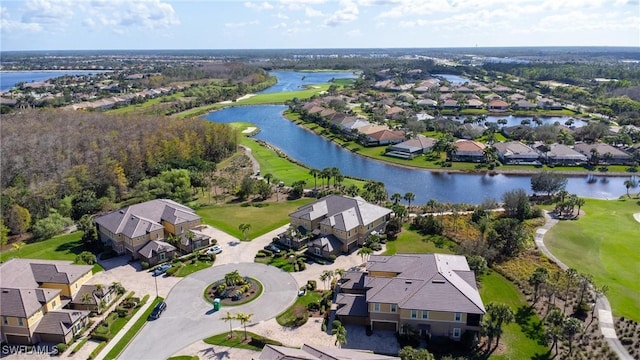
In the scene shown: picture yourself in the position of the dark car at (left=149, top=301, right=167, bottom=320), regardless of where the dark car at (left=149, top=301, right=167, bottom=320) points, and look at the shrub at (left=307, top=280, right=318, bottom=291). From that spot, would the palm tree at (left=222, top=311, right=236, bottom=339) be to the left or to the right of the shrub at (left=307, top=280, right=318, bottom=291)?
right

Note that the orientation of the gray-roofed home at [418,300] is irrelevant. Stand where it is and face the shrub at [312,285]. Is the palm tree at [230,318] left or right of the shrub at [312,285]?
left

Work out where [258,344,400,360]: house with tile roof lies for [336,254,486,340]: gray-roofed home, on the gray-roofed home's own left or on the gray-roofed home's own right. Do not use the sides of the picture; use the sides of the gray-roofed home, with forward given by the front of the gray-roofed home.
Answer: on the gray-roofed home's own left

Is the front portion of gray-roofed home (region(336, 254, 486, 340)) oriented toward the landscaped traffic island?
yes

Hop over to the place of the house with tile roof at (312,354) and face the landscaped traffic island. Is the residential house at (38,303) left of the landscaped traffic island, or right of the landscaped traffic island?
left

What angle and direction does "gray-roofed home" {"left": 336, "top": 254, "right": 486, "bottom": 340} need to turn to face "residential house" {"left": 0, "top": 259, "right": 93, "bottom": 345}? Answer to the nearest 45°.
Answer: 0° — it already faces it
